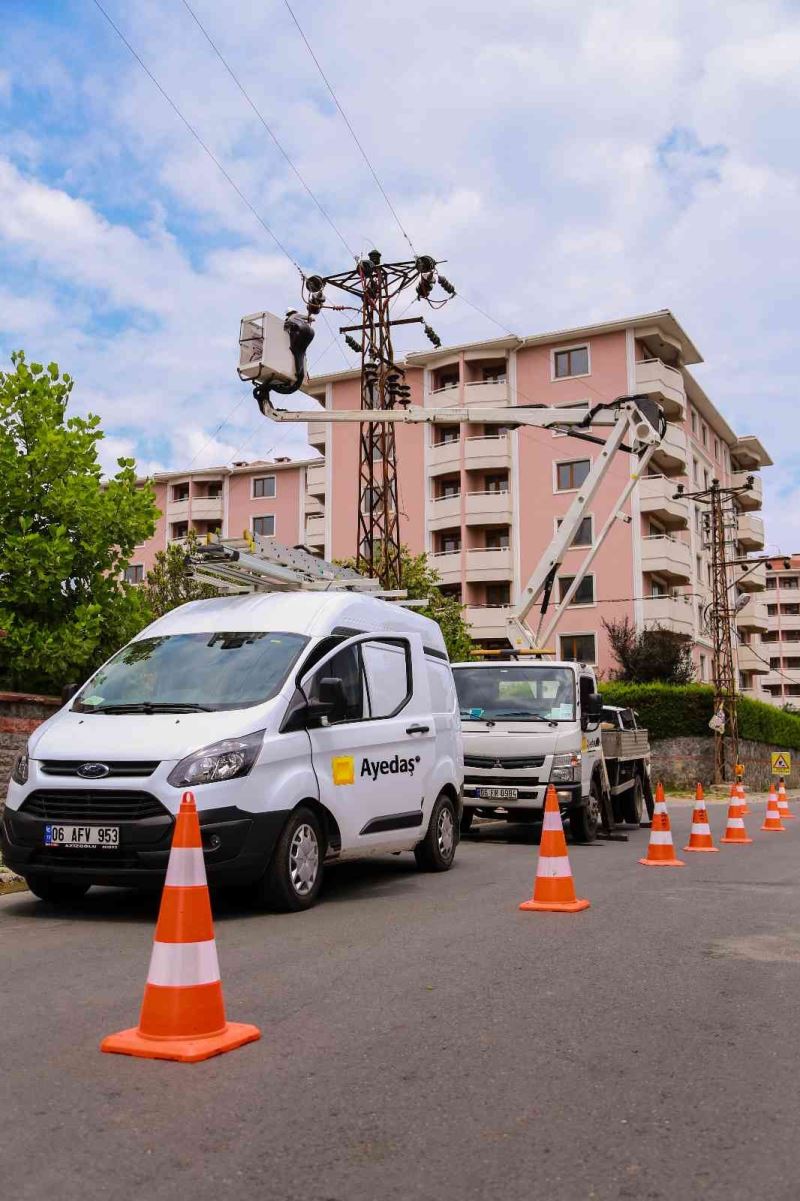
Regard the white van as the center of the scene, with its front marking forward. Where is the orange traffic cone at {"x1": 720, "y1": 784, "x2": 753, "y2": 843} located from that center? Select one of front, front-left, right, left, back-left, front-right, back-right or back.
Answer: back

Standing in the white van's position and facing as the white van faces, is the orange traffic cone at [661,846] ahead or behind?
behind

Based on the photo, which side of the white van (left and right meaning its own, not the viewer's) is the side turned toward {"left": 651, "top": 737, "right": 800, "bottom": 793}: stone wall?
back

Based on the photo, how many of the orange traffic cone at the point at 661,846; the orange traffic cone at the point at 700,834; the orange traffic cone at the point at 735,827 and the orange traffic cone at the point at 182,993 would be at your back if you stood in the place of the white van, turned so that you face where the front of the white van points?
3

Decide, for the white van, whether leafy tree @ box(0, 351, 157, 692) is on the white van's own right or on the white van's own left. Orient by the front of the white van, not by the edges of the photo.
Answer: on the white van's own right

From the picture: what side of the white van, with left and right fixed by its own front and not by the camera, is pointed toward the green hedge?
back

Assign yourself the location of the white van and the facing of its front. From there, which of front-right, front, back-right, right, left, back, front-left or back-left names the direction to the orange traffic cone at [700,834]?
back

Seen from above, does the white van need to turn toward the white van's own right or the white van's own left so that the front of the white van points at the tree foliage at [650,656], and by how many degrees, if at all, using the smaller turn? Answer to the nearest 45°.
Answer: approximately 180°

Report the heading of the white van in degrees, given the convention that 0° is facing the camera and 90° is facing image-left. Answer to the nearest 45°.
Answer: approximately 45°

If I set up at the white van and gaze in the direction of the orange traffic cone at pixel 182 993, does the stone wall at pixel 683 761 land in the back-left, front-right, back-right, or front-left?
back-left
